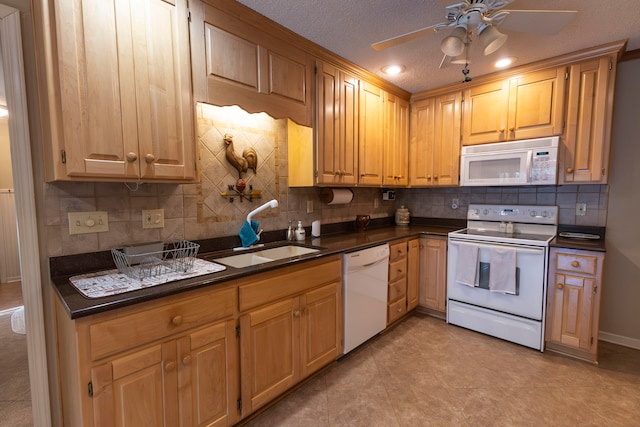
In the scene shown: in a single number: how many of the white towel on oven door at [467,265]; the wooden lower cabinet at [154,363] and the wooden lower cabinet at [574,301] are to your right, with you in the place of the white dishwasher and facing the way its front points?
1

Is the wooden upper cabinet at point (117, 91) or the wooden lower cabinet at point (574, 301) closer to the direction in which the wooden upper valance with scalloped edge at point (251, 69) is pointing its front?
the wooden lower cabinet

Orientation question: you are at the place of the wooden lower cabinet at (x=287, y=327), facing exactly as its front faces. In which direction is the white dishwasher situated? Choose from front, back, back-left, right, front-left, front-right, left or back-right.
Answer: left

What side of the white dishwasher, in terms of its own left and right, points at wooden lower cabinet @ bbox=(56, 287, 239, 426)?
right

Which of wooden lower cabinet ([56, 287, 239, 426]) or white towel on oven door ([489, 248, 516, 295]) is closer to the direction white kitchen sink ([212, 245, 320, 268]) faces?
the white towel on oven door

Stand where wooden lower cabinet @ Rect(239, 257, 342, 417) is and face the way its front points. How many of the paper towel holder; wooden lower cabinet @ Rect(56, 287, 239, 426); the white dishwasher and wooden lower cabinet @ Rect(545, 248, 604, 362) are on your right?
1

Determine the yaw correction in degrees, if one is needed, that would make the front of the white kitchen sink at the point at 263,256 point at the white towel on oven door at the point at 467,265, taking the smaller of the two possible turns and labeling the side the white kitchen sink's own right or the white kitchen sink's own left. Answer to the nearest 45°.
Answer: approximately 45° to the white kitchen sink's own left

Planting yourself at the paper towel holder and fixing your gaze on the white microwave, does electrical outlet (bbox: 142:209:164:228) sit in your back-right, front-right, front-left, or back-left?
back-right

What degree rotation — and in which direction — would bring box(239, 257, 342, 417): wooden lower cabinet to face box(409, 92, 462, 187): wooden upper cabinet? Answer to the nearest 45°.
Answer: approximately 90° to its left

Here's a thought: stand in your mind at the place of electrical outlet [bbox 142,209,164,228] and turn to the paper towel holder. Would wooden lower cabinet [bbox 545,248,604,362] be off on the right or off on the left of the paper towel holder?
right

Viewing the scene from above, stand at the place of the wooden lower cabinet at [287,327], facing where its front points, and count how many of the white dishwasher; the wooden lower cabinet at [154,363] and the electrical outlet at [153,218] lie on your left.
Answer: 1

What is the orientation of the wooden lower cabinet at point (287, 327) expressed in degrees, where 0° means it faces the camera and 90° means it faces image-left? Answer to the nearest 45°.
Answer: approximately 315°

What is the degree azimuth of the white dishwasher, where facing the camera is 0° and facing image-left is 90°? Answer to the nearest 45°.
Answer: approximately 315°

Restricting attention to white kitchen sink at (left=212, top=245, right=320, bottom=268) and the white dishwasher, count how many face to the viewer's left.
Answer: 0
